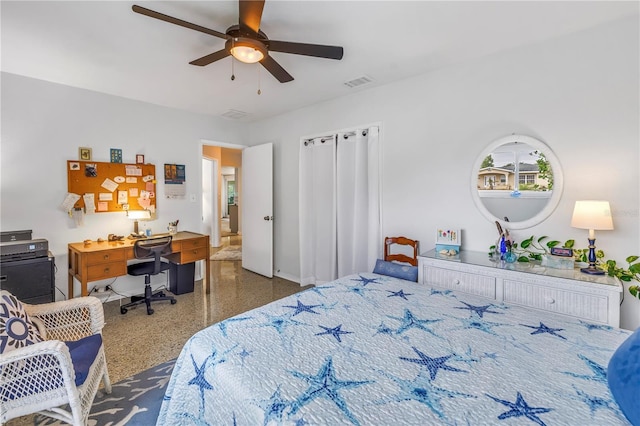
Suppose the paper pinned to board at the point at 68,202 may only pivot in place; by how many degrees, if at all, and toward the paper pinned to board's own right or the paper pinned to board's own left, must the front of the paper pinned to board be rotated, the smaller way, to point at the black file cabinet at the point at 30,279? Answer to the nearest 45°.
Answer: approximately 45° to the paper pinned to board's own right

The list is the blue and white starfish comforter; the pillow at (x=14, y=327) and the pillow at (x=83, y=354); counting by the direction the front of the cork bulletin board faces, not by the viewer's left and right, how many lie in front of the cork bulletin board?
3

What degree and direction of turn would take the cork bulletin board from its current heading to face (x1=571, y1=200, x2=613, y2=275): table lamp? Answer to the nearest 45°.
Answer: approximately 45° to its left

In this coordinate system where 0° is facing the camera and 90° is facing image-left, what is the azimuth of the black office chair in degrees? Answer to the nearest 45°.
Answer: approximately 135°

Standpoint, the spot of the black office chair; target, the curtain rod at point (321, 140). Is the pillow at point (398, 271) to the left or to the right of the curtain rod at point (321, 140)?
right

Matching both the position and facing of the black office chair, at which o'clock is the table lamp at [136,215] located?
The table lamp is roughly at 1 o'clock from the black office chair.

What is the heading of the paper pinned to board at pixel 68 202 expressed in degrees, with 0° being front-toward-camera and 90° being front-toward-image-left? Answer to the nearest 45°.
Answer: approximately 0°
